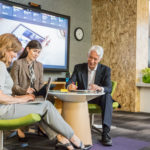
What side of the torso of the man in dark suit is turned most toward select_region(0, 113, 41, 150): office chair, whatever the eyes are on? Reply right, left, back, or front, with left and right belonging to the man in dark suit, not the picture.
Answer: front

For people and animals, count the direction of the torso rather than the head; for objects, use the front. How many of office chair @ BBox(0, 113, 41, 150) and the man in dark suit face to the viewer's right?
1

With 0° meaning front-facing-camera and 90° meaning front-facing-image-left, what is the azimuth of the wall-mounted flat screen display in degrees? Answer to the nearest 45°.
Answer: approximately 315°

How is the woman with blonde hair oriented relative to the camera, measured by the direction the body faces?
to the viewer's right

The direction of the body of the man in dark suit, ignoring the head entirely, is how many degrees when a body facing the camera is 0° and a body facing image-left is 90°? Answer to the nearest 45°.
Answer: approximately 45°

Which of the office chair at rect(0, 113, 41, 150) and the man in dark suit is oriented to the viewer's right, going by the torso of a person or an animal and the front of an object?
the office chair

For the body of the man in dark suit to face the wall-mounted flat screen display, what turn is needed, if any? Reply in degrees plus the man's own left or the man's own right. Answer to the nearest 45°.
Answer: approximately 90° to the man's own right

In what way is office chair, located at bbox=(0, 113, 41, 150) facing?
to the viewer's right

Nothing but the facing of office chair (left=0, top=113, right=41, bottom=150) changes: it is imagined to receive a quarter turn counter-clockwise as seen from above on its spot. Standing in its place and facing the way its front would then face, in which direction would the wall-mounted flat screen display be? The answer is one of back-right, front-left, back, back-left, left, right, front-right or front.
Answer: front

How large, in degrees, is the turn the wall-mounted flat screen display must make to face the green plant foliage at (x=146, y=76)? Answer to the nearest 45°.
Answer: approximately 45° to its left

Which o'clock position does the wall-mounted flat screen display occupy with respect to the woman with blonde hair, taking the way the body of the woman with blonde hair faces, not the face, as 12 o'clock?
The wall-mounted flat screen display is roughly at 9 o'clock from the woman with blonde hair.

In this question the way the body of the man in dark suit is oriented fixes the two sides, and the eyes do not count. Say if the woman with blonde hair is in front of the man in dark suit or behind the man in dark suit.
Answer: in front

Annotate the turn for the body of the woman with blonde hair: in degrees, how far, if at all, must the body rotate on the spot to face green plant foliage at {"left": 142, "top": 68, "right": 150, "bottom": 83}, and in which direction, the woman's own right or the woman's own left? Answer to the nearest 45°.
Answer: approximately 45° to the woman's own left

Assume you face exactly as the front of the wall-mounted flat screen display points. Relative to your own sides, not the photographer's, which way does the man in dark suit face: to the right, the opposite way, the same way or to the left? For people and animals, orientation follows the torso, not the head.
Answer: to the right
